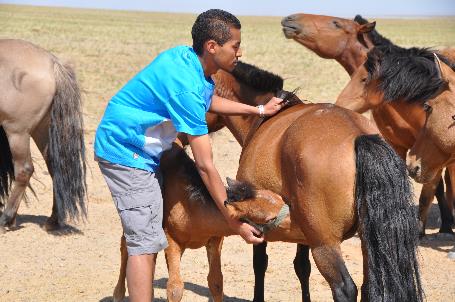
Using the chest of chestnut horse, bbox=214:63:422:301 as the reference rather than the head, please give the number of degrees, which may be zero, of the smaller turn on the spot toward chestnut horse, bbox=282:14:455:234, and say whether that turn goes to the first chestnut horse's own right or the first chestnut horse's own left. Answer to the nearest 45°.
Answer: approximately 45° to the first chestnut horse's own right

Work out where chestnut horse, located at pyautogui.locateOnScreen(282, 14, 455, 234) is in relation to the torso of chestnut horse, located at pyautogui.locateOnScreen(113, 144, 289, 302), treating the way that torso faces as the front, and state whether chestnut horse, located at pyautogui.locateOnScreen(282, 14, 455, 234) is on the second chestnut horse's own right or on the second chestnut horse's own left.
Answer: on the second chestnut horse's own left

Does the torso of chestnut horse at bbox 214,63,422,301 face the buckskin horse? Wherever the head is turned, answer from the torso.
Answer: yes

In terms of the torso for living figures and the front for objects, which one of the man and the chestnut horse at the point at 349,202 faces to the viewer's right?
the man

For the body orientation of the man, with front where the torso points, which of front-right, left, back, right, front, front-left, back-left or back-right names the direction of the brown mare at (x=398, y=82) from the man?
front-left

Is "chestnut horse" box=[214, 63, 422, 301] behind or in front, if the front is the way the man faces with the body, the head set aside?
in front

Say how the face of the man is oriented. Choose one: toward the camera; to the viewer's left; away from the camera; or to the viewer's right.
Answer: to the viewer's right

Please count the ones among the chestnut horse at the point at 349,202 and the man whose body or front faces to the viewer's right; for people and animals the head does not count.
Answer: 1

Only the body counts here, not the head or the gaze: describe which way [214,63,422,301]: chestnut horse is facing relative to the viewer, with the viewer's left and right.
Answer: facing away from the viewer and to the left of the viewer

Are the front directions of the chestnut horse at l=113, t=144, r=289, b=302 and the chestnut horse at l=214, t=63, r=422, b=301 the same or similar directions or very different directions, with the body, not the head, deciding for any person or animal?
very different directions

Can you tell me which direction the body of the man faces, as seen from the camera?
to the viewer's right

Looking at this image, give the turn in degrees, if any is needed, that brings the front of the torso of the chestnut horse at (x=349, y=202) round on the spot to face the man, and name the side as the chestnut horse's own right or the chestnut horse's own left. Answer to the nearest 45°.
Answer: approximately 45° to the chestnut horse's own left

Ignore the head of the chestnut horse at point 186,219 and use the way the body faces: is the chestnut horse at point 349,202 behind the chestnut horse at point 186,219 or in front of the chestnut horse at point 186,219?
in front

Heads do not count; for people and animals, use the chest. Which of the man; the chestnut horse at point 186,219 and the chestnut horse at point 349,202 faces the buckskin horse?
the chestnut horse at point 349,202

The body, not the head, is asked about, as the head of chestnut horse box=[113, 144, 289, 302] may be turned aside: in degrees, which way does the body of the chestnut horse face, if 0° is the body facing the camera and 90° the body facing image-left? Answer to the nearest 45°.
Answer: approximately 315°
